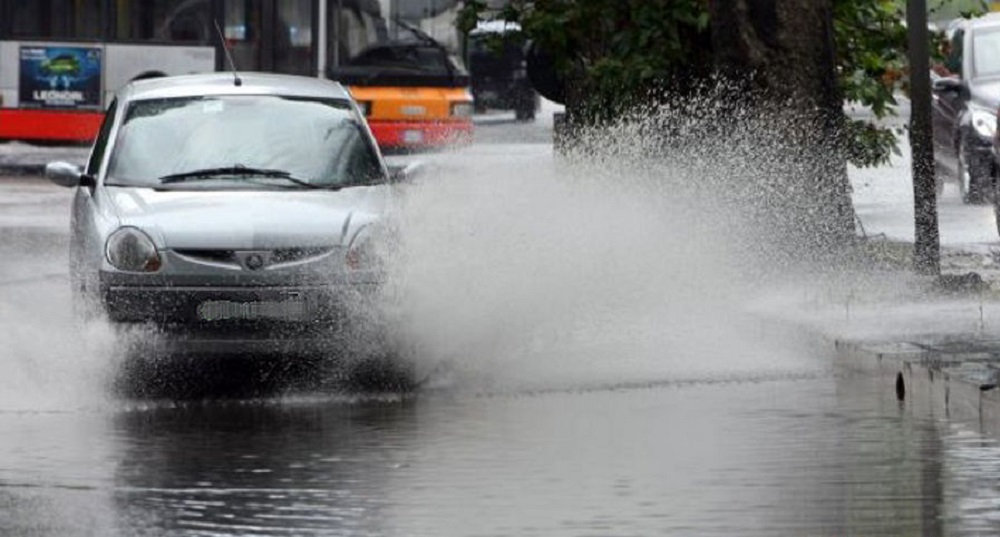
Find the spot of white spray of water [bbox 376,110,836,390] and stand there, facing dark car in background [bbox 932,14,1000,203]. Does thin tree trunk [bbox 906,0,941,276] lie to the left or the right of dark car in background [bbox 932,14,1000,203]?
right

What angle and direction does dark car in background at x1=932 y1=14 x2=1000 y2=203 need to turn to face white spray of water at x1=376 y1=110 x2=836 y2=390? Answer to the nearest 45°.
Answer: approximately 45° to its right

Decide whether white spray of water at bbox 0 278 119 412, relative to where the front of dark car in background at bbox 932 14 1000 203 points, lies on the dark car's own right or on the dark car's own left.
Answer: on the dark car's own right

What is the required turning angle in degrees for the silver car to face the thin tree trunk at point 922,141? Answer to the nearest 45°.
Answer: approximately 135° to its left

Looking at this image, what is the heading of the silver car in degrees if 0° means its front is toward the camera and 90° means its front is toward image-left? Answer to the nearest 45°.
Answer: approximately 0°

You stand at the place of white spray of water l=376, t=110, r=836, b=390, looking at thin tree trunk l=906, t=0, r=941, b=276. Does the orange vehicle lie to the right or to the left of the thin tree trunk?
left

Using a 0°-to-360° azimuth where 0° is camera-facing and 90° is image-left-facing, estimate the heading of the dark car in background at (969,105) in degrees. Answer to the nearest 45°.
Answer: approximately 315°

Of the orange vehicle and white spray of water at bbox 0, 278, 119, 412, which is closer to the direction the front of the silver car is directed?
the white spray of water

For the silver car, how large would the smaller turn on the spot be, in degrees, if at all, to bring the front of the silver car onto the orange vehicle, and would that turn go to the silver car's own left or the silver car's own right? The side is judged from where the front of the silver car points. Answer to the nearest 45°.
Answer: approximately 180°
